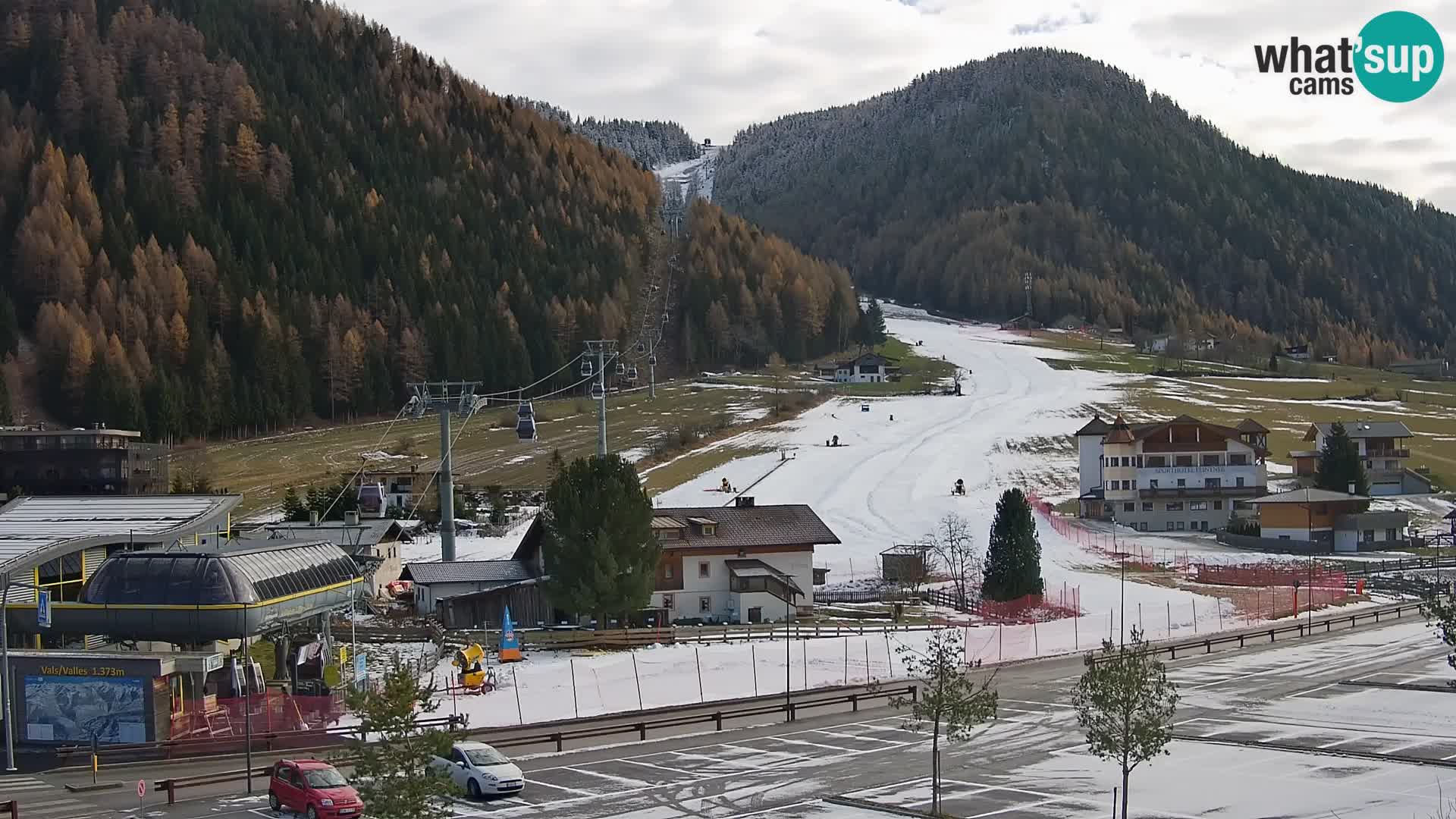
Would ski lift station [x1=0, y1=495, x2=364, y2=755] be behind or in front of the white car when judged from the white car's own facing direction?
behind

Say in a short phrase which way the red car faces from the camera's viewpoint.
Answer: facing the viewer and to the right of the viewer

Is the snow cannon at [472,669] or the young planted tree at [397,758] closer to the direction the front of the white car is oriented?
the young planted tree

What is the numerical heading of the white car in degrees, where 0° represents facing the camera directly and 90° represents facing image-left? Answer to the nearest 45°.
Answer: approximately 315°

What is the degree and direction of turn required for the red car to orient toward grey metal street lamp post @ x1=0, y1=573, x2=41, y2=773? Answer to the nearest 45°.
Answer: approximately 180°

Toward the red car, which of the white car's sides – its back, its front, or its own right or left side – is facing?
right

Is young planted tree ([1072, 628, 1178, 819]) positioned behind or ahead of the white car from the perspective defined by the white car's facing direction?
ahead

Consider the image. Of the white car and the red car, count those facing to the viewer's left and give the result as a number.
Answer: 0
